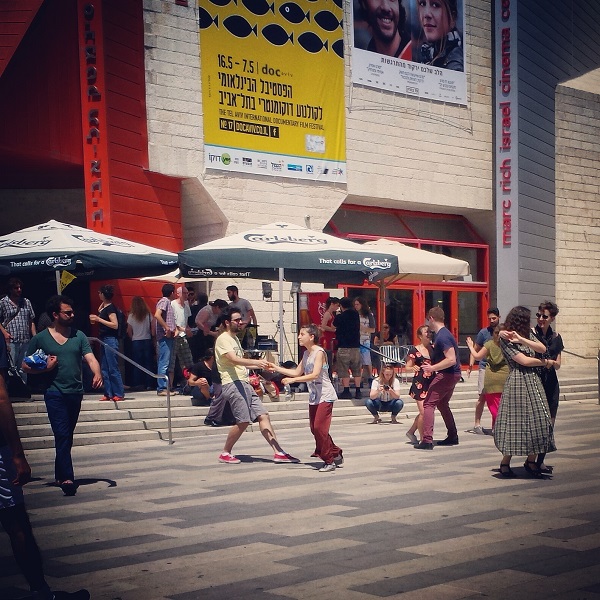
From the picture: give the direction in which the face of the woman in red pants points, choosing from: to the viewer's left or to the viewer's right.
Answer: to the viewer's left

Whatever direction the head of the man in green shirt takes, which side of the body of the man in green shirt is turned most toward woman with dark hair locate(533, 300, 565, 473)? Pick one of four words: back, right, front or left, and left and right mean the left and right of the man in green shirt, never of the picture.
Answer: left

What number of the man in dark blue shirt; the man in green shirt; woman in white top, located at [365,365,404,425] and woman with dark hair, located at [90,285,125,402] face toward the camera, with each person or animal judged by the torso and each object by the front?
2

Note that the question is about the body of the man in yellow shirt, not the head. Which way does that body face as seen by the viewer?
to the viewer's right

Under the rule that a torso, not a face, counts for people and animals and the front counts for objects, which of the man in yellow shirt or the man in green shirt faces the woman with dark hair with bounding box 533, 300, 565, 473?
the man in yellow shirt

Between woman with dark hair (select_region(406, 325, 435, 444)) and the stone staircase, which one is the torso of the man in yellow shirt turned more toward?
the woman with dark hair

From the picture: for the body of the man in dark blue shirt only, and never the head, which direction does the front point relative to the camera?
to the viewer's left

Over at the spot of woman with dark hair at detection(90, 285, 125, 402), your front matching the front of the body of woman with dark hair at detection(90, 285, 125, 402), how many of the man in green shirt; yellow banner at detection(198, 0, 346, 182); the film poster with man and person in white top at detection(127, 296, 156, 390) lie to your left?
1

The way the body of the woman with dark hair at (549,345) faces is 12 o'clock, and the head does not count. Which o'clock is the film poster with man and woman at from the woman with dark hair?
The film poster with man and woman is roughly at 4 o'clock from the woman with dark hair.

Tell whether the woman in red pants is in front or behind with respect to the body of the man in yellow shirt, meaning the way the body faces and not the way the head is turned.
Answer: in front

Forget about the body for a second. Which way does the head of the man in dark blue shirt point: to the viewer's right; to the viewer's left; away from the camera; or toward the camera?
to the viewer's left
